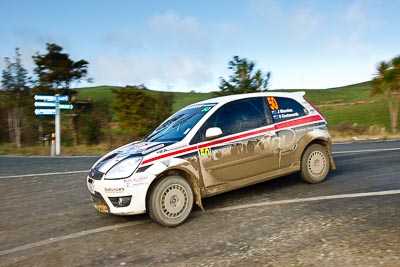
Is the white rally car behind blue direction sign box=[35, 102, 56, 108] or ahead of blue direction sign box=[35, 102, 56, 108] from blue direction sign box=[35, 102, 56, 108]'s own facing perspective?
ahead

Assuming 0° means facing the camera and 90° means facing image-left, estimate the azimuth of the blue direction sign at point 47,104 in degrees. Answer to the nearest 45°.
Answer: approximately 0°

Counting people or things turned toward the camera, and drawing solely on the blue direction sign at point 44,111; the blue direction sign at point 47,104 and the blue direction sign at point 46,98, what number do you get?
3

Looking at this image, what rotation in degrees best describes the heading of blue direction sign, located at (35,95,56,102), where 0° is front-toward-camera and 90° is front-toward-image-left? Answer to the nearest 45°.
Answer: approximately 0°

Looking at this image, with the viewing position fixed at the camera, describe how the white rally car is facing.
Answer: facing the viewer and to the left of the viewer
